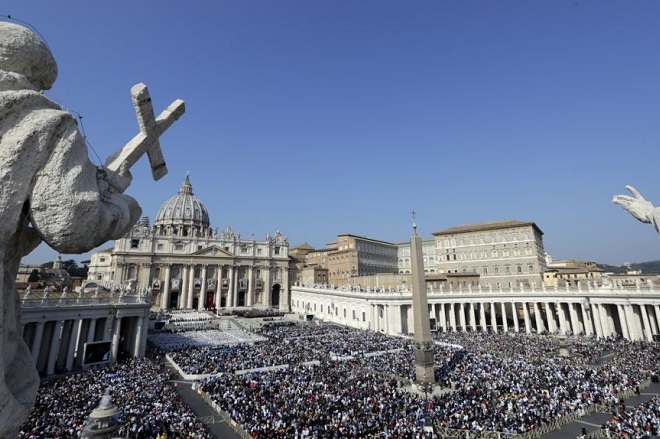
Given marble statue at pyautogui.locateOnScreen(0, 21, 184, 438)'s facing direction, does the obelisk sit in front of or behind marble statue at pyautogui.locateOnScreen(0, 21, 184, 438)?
in front

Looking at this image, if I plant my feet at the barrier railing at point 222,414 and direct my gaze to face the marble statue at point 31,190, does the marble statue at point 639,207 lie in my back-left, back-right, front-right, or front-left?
front-left

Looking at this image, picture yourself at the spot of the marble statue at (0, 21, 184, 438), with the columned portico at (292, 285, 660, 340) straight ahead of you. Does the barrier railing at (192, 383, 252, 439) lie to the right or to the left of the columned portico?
left

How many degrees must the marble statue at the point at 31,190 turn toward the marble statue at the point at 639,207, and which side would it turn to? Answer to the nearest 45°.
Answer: approximately 45° to its right

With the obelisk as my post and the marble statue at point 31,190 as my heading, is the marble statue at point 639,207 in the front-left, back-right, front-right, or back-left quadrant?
front-left

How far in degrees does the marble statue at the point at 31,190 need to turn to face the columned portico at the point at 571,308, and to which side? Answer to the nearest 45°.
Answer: approximately 45° to its right

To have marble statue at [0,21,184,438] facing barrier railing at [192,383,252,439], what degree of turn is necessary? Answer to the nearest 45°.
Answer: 0° — it already faces it

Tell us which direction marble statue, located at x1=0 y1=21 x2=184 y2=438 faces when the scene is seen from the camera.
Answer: facing away from the viewer and to the right of the viewer

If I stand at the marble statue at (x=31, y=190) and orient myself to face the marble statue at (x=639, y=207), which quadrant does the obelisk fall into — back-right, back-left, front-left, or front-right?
front-left

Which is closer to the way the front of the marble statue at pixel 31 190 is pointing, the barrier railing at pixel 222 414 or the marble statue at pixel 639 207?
the barrier railing

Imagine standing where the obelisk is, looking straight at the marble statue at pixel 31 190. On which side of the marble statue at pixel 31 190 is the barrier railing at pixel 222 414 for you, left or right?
right
